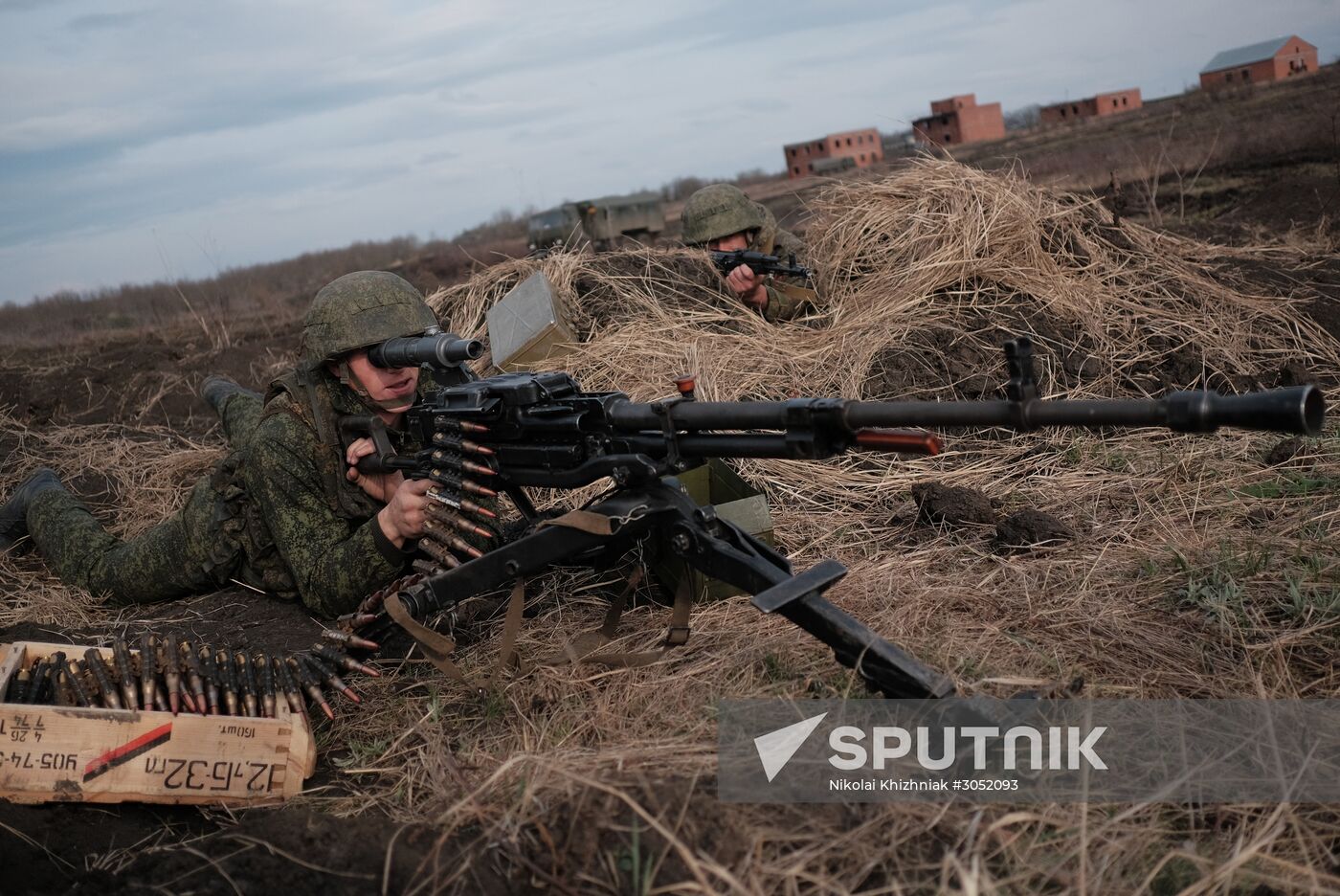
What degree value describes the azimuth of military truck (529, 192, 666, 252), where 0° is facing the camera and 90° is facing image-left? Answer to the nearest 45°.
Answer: approximately 45°

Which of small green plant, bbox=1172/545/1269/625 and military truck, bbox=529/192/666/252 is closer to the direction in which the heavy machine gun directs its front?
the small green plant

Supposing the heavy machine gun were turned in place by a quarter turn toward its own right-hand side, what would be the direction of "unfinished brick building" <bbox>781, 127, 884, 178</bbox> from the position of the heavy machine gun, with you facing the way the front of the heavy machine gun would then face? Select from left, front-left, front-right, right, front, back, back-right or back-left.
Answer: back-right

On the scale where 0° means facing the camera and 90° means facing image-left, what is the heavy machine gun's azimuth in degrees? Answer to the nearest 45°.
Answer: approximately 315°

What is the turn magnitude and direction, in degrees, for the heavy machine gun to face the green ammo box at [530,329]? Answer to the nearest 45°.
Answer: approximately 135° to its left

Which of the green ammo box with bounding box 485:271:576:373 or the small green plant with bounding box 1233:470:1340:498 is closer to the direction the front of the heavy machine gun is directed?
the small green plant

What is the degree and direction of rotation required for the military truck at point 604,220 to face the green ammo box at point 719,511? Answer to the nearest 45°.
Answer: approximately 45° to its left

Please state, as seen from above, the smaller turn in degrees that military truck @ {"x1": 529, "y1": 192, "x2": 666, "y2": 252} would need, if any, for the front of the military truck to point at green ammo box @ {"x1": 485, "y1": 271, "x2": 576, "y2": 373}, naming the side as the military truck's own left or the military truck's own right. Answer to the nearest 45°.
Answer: approximately 45° to the military truck's own left

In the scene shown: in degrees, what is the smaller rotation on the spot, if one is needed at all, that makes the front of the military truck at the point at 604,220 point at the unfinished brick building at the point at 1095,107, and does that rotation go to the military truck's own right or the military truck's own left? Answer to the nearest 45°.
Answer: approximately 180°
